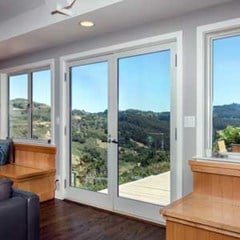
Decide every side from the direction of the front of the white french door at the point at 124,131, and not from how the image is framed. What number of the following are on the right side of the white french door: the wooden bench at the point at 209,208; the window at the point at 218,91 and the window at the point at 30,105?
1

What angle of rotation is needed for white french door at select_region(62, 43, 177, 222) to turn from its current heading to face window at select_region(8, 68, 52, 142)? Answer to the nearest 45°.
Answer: approximately 90° to its right

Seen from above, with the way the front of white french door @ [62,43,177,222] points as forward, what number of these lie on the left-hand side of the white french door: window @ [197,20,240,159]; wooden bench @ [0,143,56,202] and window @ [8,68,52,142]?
1

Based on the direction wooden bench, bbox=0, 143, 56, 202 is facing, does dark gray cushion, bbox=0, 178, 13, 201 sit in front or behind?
in front

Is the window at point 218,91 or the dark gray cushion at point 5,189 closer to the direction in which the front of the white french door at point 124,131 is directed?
the dark gray cushion

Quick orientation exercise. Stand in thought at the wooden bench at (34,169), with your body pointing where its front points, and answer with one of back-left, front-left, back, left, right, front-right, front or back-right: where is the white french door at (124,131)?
left

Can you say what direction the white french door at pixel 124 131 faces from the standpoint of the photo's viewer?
facing the viewer and to the left of the viewer

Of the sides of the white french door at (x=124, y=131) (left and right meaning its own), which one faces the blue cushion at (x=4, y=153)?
right

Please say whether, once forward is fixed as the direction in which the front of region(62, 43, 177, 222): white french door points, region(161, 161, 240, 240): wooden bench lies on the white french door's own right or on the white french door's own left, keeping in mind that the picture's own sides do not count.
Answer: on the white french door's own left

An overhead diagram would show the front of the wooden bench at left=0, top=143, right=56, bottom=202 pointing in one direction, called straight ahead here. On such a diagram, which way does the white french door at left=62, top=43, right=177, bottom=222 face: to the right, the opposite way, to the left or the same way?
the same way
